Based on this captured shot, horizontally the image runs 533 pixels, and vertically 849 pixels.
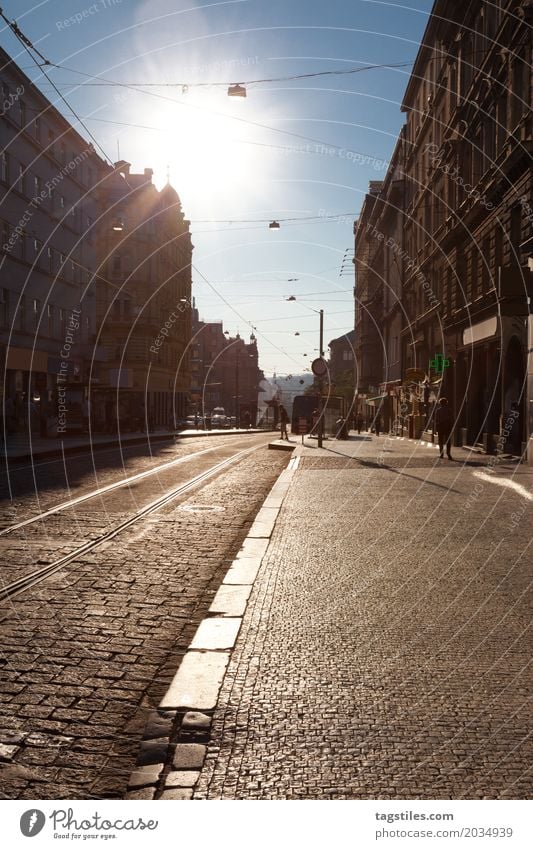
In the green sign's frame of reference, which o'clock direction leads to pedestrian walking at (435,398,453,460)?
The pedestrian walking is roughly at 12 o'clock from the green sign.

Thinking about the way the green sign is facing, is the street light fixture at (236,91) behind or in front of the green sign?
in front

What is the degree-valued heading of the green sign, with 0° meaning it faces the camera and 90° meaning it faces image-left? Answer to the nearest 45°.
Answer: approximately 0°
